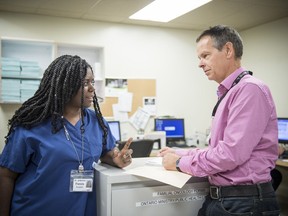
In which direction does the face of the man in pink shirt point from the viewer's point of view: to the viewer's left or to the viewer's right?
to the viewer's left

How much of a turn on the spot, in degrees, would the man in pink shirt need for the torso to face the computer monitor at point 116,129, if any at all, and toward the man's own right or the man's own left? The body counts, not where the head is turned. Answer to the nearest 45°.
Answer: approximately 45° to the man's own right

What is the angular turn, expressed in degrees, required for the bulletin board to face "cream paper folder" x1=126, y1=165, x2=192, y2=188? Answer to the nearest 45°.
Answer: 0° — it already faces it

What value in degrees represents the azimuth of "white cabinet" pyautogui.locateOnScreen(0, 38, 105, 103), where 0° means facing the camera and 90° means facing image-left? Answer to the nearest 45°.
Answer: approximately 315°

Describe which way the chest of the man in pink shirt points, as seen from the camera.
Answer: to the viewer's left

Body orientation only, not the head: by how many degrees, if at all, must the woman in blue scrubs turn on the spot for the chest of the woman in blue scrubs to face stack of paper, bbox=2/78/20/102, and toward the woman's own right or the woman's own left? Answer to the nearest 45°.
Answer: approximately 135° to the woman's own left
